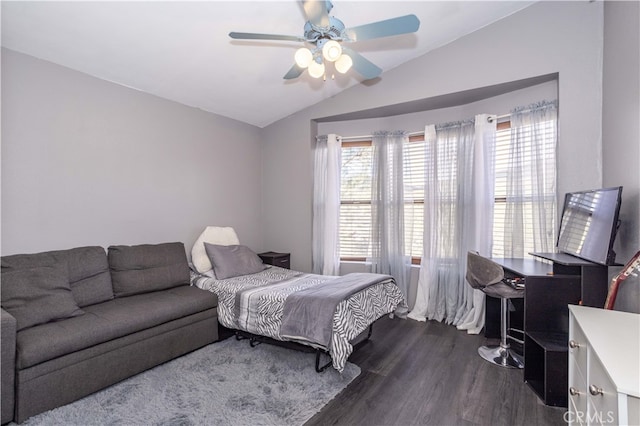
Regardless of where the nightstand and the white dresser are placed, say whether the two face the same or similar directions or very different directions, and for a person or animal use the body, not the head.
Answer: very different directions

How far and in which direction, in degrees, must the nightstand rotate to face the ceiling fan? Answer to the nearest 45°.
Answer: approximately 45° to its right

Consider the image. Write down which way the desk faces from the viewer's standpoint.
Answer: facing to the left of the viewer

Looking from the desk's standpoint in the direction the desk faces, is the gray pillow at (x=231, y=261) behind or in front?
in front

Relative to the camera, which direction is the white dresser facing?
to the viewer's left

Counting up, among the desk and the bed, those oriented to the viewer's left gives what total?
1

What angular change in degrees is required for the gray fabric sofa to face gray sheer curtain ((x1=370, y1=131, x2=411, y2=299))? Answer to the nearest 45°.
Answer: approximately 45° to its left

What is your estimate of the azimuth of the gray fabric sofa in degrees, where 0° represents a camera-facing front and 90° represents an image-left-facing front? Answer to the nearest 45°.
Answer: approximately 315°

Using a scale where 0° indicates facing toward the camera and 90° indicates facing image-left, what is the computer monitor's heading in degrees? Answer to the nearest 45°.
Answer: approximately 45°

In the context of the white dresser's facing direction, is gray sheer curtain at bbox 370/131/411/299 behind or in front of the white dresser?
in front

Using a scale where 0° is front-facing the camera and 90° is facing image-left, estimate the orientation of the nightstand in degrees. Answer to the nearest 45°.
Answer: approximately 315°
